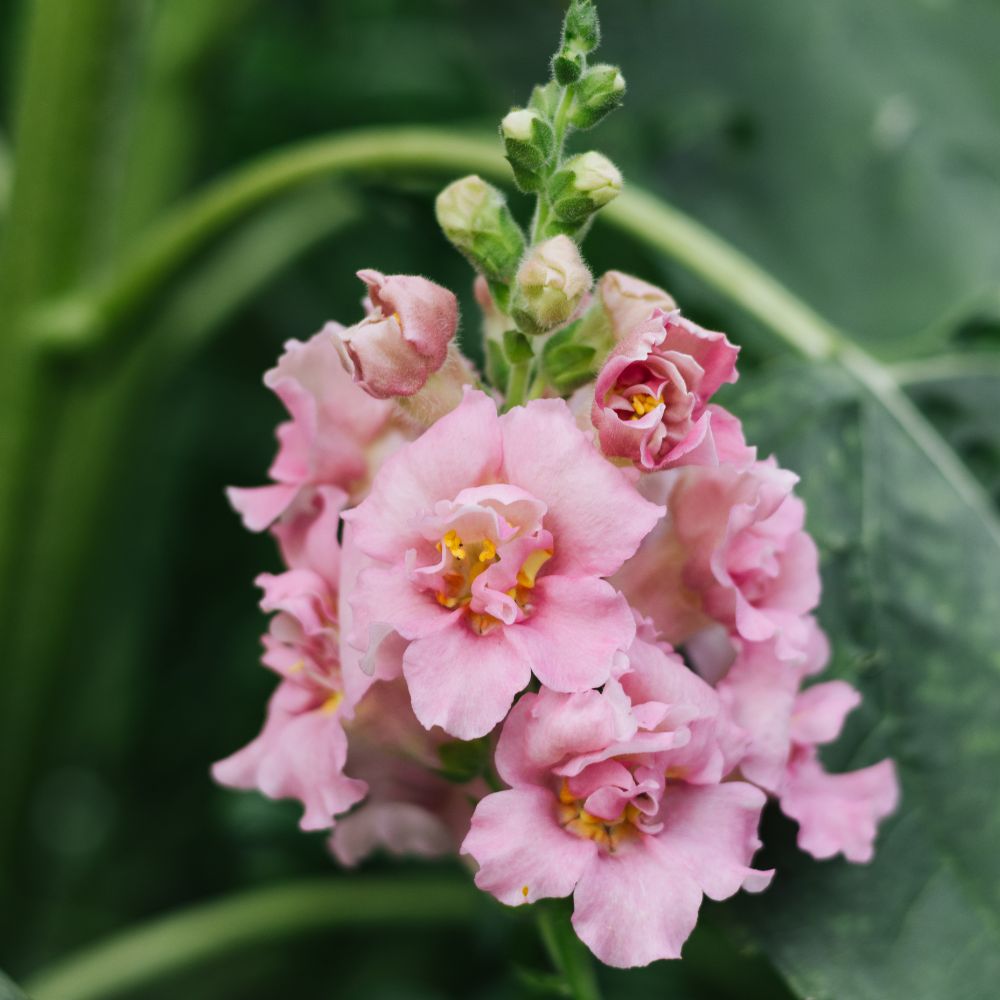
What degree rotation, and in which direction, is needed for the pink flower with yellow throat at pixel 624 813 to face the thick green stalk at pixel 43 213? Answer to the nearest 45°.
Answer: approximately 135° to its right

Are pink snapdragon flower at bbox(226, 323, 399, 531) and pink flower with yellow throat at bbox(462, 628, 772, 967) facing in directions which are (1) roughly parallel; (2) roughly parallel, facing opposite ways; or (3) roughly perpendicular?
roughly perpendicular

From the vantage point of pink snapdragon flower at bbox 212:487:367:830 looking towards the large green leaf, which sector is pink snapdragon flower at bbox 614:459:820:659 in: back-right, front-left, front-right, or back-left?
front-right

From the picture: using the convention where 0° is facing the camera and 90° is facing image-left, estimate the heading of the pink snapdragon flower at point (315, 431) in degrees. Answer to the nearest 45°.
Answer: approximately 90°

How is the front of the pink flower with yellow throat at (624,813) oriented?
toward the camera

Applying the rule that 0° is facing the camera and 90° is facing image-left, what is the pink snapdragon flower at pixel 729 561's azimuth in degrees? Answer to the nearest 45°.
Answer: approximately 315°
